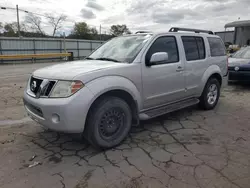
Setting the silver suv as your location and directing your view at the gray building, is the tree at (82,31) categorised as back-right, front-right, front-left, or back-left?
front-left

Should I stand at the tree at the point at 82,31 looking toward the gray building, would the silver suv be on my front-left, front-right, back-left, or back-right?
front-right

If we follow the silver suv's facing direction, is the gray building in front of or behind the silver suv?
behind

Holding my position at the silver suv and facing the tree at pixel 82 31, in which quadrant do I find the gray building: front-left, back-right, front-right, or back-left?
front-right

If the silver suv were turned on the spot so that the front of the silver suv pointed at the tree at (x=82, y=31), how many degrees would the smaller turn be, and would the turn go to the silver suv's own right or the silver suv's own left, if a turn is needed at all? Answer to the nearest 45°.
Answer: approximately 135° to the silver suv's own right
